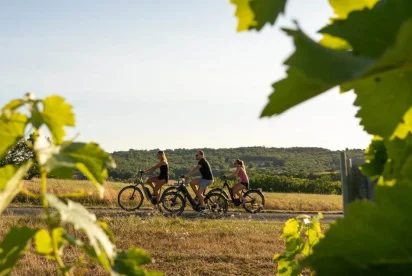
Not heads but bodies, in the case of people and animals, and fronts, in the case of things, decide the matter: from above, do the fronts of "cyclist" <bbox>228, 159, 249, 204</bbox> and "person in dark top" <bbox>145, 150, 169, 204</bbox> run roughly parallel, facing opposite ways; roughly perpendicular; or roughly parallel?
roughly parallel

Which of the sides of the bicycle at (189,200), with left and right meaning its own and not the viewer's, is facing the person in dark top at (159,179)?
front

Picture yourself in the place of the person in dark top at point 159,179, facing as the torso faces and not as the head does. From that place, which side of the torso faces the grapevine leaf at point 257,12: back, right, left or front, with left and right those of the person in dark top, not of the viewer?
left

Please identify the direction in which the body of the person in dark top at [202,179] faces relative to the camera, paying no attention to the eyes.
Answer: to the viewer's left

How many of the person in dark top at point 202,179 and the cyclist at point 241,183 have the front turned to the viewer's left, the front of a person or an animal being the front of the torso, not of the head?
2

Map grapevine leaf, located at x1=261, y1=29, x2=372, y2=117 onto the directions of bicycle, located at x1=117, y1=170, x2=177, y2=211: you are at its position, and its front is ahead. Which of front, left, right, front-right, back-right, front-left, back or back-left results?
left

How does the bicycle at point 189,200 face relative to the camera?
to the viewer's left

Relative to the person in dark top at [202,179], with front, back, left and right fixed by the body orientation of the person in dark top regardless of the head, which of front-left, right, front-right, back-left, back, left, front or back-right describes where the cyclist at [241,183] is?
back-right

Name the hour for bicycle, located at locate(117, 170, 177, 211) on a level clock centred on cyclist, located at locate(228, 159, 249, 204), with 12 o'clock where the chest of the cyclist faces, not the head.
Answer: The bicycle is roughly at 12 o'clock from the cyclist.

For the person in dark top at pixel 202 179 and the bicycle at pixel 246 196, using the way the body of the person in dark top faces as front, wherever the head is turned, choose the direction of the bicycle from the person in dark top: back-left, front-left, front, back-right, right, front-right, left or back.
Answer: back-right

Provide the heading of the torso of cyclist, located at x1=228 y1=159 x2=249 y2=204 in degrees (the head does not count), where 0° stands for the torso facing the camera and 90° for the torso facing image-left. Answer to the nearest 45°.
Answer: approximately 90°

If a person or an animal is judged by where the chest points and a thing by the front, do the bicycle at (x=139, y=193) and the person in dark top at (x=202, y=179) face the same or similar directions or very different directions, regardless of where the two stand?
same or similar directions

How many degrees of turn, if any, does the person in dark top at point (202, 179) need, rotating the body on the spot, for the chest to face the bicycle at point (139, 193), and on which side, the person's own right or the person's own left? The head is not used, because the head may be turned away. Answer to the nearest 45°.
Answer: approximately 45° to the person's own right

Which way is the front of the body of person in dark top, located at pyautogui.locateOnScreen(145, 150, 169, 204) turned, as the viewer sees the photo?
to the viewer's left

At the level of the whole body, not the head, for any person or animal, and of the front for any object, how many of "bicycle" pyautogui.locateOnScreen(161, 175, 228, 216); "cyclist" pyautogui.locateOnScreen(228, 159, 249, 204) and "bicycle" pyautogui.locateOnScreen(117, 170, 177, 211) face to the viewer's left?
3

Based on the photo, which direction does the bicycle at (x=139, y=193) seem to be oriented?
to the viewer's left

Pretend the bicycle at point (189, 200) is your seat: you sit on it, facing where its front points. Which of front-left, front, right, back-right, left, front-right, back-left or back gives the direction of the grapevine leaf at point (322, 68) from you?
left
